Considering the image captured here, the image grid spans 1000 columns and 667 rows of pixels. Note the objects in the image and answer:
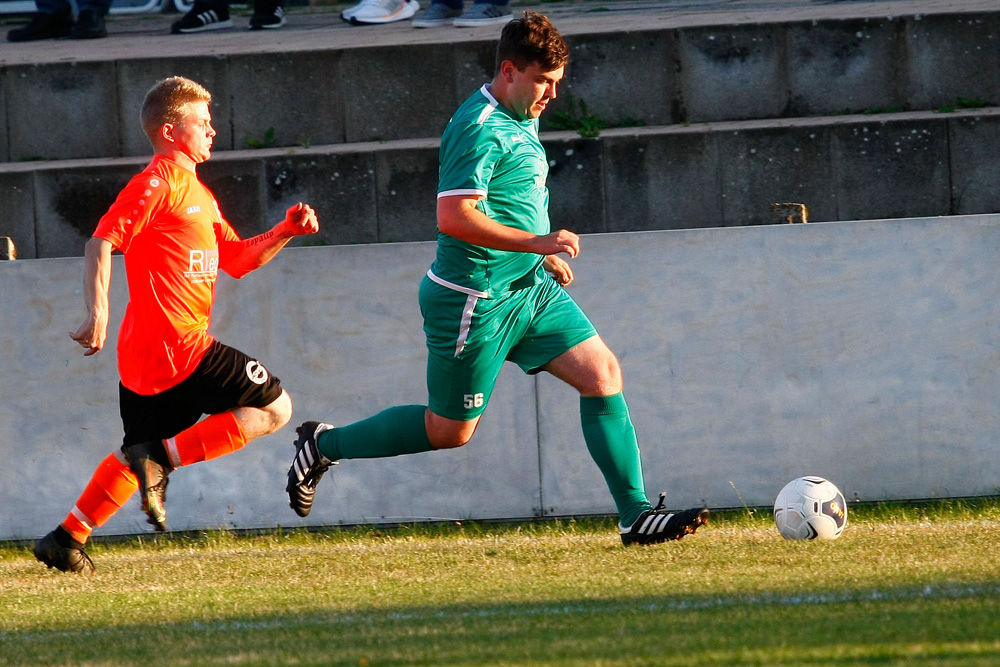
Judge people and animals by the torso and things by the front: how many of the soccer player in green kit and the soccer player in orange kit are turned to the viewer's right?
2

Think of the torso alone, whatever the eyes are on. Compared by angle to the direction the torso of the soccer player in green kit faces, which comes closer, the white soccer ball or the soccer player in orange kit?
the white soccer ball

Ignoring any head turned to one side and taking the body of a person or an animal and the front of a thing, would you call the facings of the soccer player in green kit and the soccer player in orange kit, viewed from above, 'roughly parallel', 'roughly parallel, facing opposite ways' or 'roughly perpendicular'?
roughly parallel

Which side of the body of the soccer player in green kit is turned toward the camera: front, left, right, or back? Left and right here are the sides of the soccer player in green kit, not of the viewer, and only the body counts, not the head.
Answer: right

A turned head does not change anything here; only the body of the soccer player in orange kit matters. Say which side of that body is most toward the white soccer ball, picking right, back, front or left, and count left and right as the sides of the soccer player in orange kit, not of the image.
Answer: front

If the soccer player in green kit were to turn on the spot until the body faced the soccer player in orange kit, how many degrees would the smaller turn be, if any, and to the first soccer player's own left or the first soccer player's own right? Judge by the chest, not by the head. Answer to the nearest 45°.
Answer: approximately 180°

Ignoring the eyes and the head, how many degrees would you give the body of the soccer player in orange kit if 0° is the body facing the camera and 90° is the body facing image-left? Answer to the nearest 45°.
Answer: approximately 270°

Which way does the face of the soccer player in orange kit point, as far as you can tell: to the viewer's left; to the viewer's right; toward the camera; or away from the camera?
to the viewer's right

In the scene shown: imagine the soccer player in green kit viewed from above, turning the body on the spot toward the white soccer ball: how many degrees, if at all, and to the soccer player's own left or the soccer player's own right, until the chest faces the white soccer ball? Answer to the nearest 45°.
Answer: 0° — they already face it
